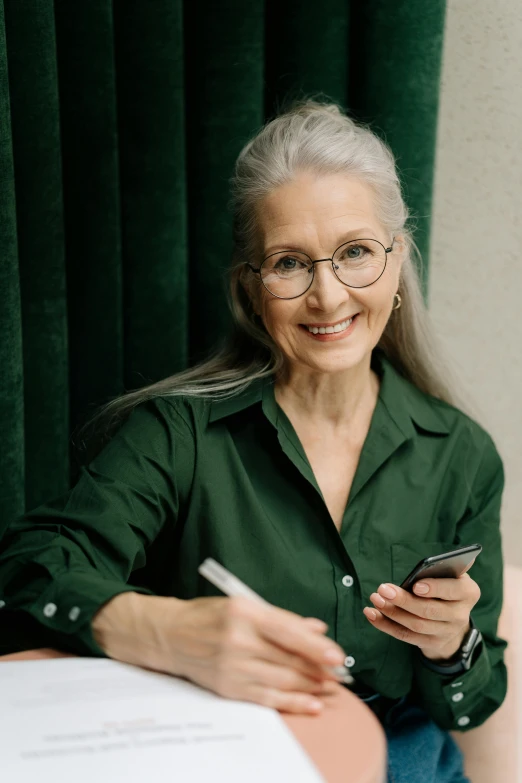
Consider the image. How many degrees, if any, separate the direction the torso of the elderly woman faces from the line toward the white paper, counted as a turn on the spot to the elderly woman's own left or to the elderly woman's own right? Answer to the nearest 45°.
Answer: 0° — they already face it

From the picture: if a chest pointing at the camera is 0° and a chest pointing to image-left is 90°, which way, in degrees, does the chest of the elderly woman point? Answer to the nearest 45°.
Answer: approximately 0°

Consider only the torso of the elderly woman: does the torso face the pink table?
yes
